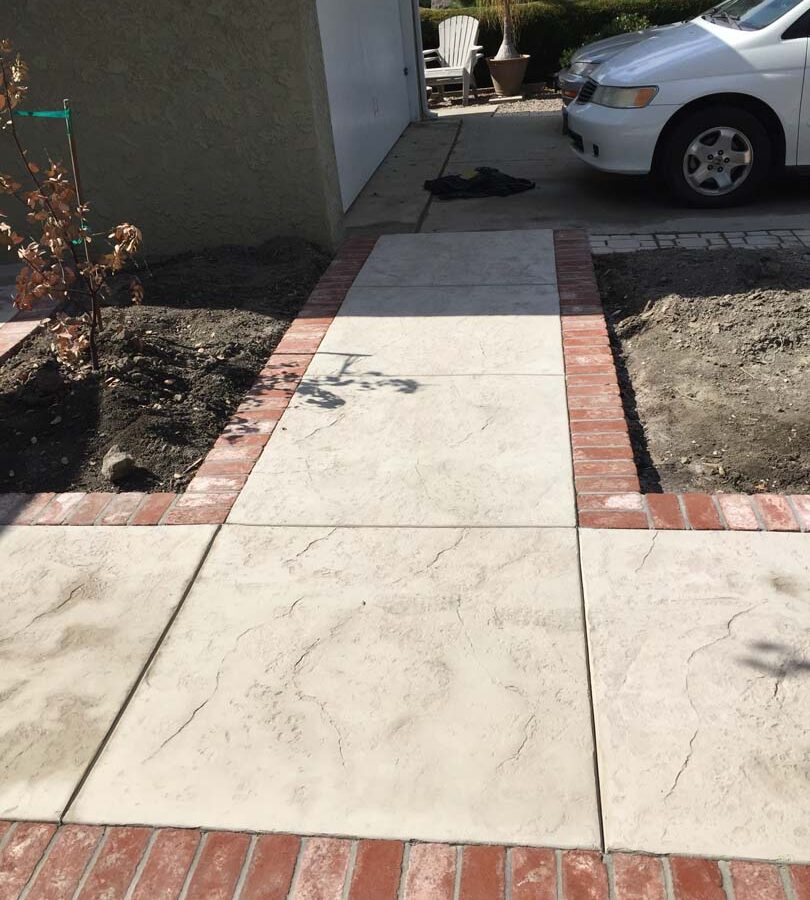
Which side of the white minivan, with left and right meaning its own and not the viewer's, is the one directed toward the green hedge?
right

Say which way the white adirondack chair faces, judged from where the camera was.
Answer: facing the viewer and to the left of the viewer

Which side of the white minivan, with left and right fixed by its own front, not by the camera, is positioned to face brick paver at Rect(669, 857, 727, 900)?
left

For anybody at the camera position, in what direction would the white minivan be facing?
facing to the left of the viewer

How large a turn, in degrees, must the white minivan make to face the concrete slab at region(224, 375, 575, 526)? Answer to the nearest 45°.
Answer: approximately 90° to its left

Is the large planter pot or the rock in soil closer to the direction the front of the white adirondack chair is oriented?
the rock in soil

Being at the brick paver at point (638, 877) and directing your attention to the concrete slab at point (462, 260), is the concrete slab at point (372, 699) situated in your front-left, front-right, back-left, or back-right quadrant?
front-left

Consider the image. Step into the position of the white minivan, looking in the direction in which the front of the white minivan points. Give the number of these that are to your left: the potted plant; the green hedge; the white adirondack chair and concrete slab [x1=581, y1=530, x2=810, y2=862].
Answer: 1

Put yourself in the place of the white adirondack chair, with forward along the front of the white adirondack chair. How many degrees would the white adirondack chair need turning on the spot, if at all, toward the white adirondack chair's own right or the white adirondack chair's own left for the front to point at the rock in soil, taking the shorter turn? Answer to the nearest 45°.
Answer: approximately 45° to the white adirondack chair's own left

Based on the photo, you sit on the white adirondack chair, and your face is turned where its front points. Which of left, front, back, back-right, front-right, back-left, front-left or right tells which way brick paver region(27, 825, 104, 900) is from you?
front-left

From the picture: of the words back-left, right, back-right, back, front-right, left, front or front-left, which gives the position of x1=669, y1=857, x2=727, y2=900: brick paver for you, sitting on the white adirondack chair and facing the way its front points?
front-left

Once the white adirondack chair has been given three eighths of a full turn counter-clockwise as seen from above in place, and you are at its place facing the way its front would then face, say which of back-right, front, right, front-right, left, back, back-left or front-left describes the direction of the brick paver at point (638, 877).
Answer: right

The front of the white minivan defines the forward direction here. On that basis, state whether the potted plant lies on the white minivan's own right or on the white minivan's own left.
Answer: on the white minivan's own right

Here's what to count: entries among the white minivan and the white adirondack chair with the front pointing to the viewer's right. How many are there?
0

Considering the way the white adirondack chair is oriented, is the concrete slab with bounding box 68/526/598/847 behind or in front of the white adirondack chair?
in front

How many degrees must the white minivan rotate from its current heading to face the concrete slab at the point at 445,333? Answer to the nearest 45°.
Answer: approximately 45° to its left

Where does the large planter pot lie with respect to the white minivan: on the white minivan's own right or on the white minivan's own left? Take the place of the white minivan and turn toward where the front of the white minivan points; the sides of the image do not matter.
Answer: on the white minivan's own right
